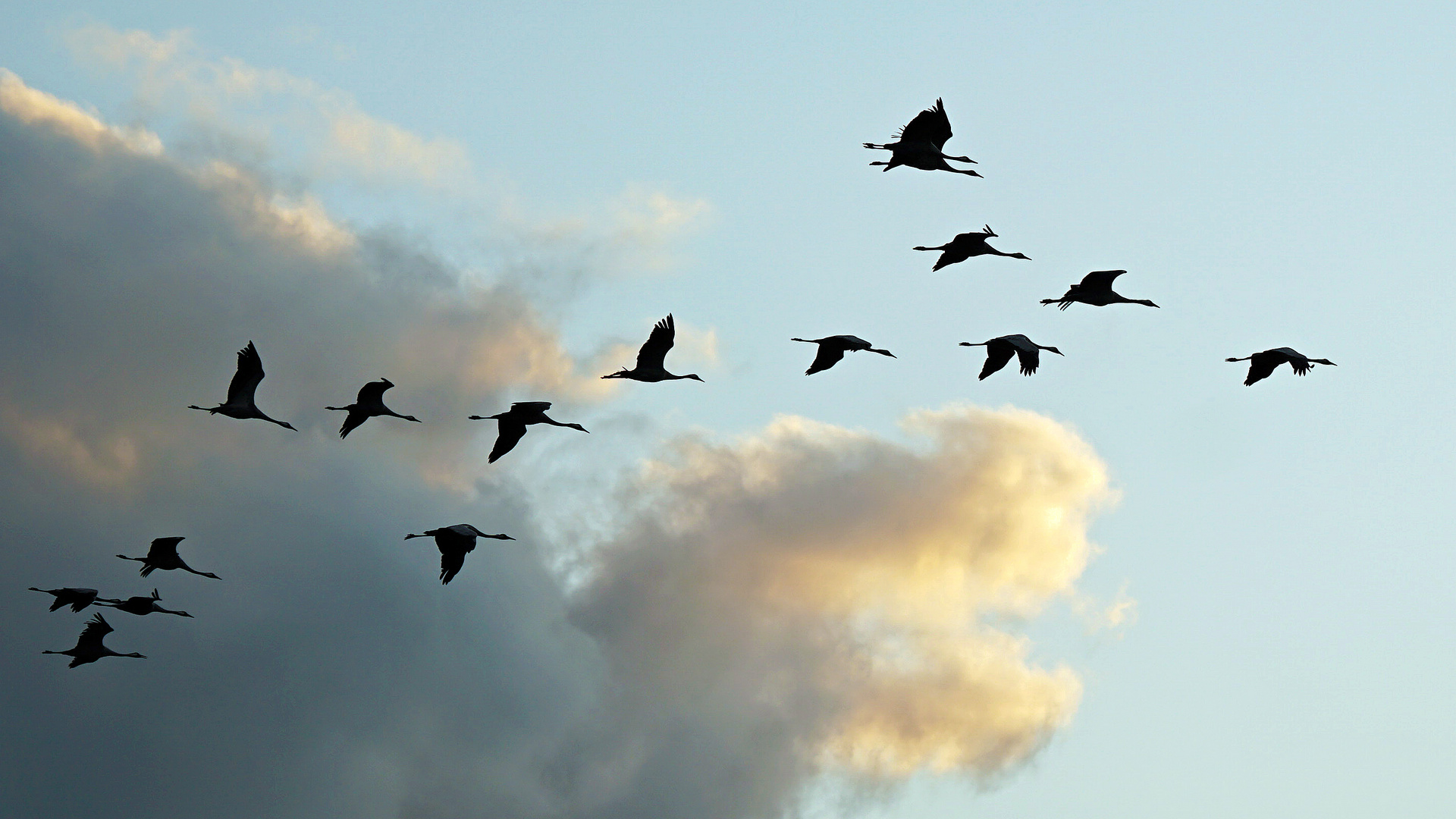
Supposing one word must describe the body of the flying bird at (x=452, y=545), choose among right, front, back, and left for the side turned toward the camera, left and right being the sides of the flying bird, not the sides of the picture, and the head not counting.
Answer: right

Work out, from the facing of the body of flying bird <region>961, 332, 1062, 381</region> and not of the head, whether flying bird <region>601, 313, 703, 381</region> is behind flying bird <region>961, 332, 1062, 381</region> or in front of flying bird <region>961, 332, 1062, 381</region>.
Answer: behind

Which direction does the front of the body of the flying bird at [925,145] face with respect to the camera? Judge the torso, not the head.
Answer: to the viewer's right

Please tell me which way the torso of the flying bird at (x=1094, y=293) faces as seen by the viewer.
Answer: to the viewer's right

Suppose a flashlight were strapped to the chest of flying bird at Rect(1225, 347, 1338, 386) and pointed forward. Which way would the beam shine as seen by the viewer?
to the viewer's right

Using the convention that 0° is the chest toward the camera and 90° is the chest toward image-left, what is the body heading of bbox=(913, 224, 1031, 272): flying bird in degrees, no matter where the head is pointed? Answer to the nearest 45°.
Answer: approximately 270°

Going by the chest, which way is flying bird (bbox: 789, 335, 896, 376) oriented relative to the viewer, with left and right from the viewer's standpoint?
facing to the right of the viewer
